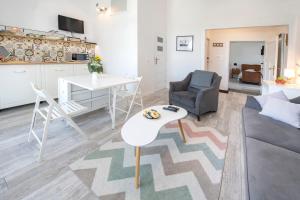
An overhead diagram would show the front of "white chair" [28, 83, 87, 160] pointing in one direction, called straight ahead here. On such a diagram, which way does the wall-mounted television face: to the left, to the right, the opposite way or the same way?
to the right

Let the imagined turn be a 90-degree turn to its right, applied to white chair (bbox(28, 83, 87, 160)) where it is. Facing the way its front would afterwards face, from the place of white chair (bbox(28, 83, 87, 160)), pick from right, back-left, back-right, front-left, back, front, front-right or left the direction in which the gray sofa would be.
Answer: front

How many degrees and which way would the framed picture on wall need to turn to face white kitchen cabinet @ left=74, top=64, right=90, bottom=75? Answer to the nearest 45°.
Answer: approximately 45° to its right

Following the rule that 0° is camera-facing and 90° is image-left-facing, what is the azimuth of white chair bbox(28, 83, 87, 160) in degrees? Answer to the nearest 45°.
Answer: approximately 225°

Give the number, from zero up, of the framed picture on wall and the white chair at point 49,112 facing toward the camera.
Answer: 1

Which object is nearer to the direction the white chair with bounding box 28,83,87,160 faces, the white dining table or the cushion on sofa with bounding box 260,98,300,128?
the white dining table

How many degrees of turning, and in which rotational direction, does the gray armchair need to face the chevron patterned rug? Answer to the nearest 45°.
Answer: approximately 45° to its left

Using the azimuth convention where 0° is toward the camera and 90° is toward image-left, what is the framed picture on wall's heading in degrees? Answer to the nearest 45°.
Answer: approximately 0°

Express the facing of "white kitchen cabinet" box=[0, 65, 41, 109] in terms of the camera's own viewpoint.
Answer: facing the viewer and to the right of the viewer

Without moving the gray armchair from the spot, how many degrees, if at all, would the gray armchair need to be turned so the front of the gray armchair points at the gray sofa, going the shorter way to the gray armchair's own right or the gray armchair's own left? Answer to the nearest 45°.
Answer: approximately 45° to the gray armchair's own left

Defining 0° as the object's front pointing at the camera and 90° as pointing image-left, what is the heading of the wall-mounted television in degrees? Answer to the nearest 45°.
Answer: approximately 315°

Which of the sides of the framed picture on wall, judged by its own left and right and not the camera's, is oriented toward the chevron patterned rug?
front

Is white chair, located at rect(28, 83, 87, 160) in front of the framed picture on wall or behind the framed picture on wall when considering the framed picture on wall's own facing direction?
in front
